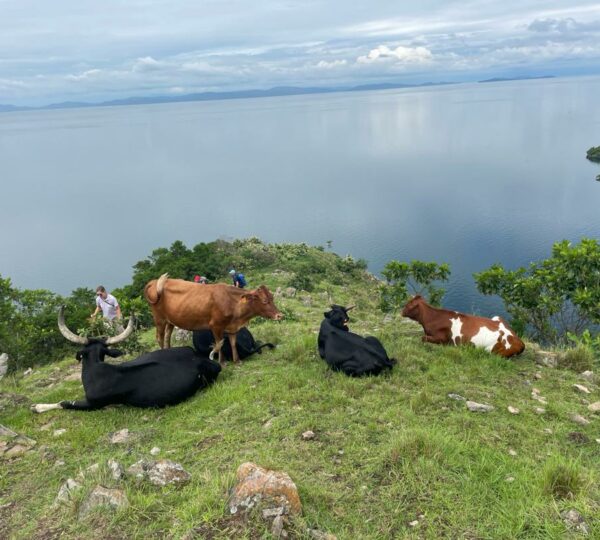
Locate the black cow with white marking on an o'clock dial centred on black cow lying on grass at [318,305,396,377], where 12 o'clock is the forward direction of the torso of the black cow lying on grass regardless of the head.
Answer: The black cow with white marking is roughly at 10 o'clock from the black cow lying on grass.

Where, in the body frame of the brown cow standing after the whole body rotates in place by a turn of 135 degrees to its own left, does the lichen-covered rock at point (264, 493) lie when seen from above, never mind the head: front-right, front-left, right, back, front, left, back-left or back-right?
back-left

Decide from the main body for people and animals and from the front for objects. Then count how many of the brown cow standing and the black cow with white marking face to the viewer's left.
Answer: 1

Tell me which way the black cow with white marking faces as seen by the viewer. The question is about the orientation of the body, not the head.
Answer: to the viewer's left

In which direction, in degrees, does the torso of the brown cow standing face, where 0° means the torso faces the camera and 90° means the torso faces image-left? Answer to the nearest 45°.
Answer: approximately 270°

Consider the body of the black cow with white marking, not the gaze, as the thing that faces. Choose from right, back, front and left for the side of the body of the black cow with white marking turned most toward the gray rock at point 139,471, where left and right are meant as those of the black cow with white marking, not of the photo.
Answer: left

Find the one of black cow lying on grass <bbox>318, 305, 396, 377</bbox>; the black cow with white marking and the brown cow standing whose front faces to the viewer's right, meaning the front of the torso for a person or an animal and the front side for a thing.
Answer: the brown cow standing

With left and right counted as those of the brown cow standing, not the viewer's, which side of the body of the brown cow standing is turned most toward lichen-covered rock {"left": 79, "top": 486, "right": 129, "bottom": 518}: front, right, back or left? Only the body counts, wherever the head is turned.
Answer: right

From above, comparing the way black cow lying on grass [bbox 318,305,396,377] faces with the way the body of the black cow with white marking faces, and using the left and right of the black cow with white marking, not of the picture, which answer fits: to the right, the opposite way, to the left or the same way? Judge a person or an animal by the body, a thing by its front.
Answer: to the right

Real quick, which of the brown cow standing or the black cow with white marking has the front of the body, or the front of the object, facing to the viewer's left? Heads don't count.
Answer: the black cow with white marking

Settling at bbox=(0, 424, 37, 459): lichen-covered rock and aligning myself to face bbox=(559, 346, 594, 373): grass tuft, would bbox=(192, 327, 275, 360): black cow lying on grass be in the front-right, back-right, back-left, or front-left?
front-left

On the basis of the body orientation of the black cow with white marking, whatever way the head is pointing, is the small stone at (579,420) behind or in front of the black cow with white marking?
behind

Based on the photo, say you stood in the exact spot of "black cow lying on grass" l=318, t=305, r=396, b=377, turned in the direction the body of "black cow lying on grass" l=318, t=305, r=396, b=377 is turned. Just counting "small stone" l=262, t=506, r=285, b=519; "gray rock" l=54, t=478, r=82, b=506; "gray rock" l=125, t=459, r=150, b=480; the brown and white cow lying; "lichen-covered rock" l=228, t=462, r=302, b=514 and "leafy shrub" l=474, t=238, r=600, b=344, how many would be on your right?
2

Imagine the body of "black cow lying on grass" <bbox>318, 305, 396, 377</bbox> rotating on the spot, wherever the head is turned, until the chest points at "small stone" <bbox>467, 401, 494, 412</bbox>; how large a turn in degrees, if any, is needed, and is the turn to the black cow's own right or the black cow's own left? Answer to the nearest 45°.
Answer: approximately 180°

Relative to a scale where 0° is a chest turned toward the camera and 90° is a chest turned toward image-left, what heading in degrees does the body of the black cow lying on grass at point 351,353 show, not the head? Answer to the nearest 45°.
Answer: approximately 135°

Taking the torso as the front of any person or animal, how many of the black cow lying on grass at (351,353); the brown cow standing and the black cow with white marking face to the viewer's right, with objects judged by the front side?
1

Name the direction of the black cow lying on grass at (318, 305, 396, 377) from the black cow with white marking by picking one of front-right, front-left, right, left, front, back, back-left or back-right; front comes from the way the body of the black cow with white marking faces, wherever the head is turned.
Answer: back
